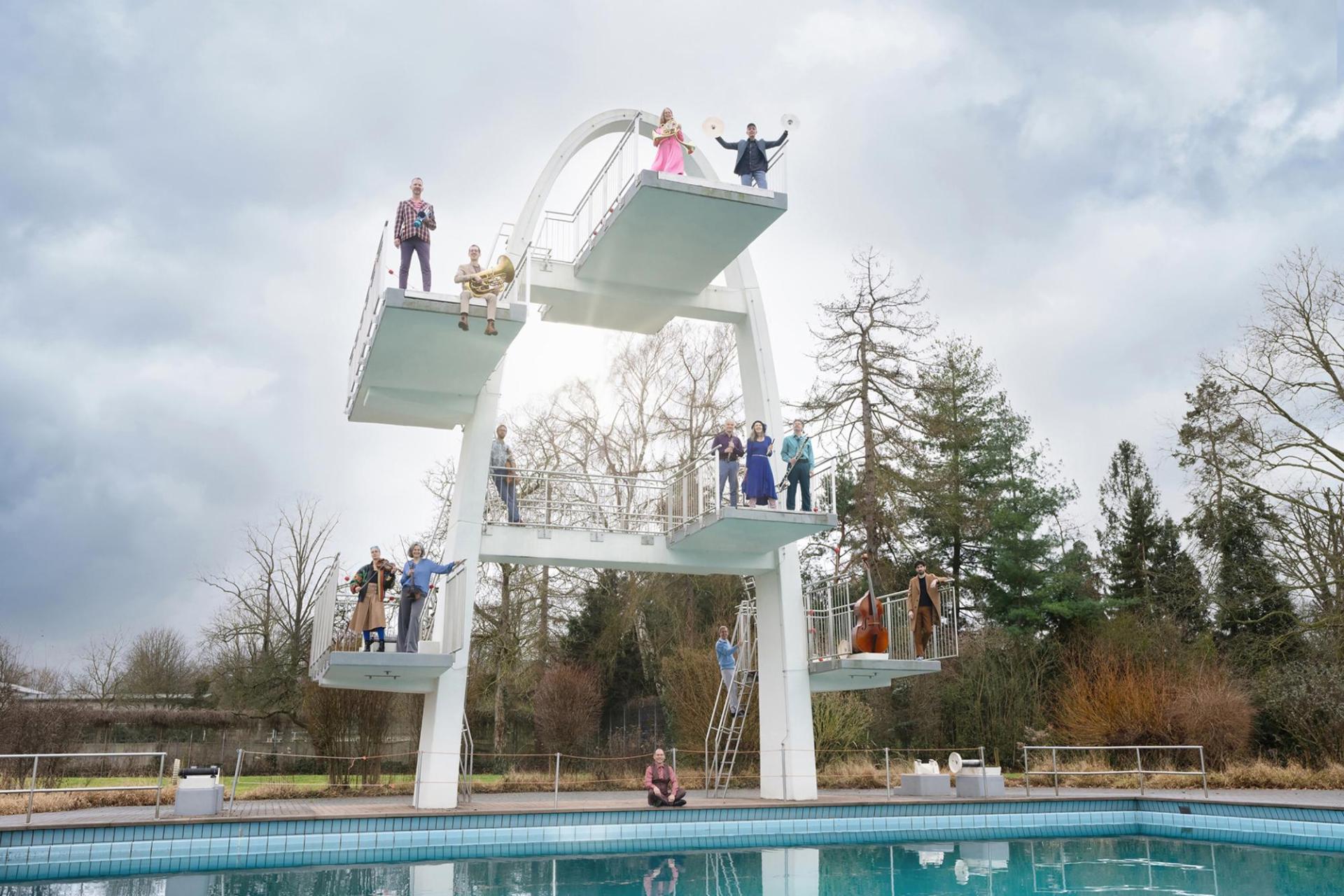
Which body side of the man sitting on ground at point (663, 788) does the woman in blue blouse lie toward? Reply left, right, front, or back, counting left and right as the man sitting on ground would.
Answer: right

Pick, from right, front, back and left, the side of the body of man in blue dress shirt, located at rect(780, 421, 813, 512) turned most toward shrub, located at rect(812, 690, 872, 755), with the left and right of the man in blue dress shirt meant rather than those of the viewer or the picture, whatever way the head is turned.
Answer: back

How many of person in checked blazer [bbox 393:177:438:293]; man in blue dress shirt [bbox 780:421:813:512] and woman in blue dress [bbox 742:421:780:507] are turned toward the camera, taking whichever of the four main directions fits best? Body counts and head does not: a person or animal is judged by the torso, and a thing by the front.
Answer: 3

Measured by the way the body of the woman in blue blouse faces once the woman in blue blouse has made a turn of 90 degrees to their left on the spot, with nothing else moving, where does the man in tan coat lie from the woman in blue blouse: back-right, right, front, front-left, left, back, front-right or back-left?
front

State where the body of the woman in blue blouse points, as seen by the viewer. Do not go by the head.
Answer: toward the camera

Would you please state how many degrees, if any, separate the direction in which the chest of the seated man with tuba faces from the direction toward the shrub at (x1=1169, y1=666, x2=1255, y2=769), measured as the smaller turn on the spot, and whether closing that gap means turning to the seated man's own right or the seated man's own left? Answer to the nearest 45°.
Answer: approximately 135° to the seated man's own left

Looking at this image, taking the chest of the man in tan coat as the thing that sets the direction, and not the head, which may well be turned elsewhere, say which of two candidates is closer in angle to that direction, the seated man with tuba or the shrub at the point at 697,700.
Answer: the seated man with tuba

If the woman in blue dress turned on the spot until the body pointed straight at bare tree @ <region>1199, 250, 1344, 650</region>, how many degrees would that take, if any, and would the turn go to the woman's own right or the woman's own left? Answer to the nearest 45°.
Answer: approximately 135° to the woman's own left

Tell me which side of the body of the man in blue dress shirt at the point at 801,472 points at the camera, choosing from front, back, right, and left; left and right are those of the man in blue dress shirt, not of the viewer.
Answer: front

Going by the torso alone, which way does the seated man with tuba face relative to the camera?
toward the camera

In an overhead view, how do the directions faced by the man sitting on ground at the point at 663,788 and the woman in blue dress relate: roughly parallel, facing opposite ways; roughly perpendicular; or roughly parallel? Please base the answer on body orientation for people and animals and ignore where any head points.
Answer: roughly parallel
